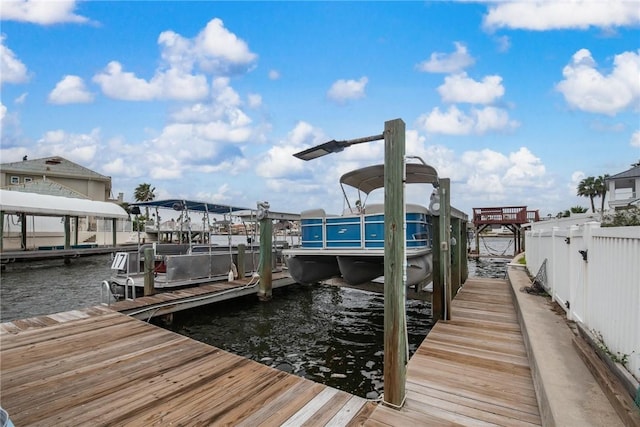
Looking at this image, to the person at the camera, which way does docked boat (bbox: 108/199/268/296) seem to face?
facing the viewer and to the left of the viewer

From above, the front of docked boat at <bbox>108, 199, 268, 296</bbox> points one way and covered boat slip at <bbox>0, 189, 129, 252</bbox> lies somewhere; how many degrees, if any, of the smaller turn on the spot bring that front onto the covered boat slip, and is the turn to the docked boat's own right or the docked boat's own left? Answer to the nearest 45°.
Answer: approximately 90° to the docked boat's own right

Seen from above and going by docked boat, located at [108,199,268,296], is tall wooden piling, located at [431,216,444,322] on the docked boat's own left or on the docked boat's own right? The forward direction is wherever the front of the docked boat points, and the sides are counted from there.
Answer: on the docked boat's own left

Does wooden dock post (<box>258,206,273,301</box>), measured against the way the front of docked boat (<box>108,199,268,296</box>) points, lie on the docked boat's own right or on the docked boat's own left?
on the docked boat's own left
